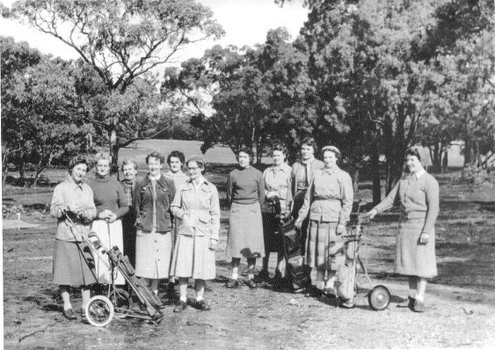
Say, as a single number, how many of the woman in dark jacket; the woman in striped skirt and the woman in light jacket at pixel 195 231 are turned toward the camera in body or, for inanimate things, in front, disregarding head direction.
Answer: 3

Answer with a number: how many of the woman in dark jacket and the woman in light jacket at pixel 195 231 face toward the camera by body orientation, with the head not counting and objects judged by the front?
2

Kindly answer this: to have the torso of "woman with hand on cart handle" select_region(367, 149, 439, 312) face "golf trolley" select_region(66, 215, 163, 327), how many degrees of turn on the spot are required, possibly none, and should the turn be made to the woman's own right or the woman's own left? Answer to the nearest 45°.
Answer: approximately 45° to the woman's own right

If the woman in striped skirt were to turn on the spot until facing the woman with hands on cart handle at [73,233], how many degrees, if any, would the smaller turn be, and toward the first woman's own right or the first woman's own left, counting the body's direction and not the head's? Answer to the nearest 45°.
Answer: approximately 45° to the first woman's own right

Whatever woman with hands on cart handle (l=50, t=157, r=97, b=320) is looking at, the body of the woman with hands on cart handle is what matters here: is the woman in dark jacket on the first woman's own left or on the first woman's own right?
on the first woman's own left

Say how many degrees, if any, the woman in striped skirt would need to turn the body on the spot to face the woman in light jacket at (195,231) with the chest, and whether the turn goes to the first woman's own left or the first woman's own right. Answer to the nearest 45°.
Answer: approximately 90° to the first woman's own right

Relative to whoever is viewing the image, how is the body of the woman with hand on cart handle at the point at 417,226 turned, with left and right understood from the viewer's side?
facing the viewer and to the left of the viewer

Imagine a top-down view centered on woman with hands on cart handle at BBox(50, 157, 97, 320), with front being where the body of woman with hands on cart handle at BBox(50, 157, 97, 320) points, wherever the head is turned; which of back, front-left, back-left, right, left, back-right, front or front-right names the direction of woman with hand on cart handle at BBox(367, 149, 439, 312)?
front-left

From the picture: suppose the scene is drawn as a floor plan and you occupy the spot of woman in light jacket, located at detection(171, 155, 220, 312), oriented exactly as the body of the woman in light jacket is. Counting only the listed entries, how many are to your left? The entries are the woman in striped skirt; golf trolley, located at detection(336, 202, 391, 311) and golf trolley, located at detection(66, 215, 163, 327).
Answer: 2

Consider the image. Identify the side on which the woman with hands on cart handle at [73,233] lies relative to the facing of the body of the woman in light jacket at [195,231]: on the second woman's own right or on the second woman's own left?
on the second woman's own right

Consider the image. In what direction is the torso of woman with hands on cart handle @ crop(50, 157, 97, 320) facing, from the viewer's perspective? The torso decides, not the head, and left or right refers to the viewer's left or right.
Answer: facing the viewer and to the right of the viewer

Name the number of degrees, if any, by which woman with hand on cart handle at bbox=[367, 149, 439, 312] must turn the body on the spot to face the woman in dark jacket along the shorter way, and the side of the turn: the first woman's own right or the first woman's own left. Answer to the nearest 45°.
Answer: approximately 45° to the first woman's own right
